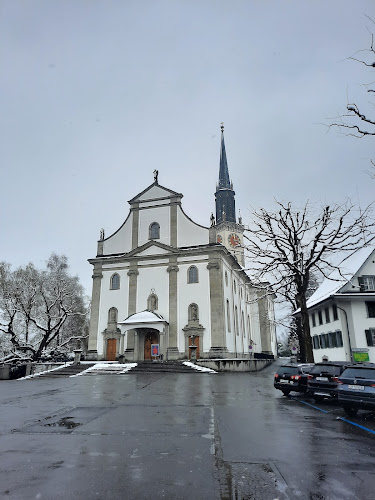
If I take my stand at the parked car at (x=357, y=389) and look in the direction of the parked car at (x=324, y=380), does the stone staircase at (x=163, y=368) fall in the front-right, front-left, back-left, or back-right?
front-left

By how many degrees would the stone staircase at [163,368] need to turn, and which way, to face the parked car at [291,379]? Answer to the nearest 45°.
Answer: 0° — it already faces it

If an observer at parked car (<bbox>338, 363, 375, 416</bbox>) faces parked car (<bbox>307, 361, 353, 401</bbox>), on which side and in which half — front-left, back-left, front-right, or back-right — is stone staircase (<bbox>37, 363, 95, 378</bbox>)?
front-left

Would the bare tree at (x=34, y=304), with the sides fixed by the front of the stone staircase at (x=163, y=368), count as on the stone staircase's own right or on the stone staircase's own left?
on the stone staircase's own right

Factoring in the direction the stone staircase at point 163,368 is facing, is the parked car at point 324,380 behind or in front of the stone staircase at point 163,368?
in front

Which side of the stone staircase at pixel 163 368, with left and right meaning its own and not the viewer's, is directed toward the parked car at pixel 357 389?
front

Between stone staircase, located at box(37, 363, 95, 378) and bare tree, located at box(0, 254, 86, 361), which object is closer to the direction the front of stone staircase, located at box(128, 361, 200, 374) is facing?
the stone staircase

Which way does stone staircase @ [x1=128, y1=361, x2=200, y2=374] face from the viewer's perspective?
toward the camera

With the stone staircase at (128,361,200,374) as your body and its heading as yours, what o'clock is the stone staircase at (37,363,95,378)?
the stone staircase at (37,363,95,378) is roughly at 3 o'clock from the stone staircase at (128,361,200,374).
